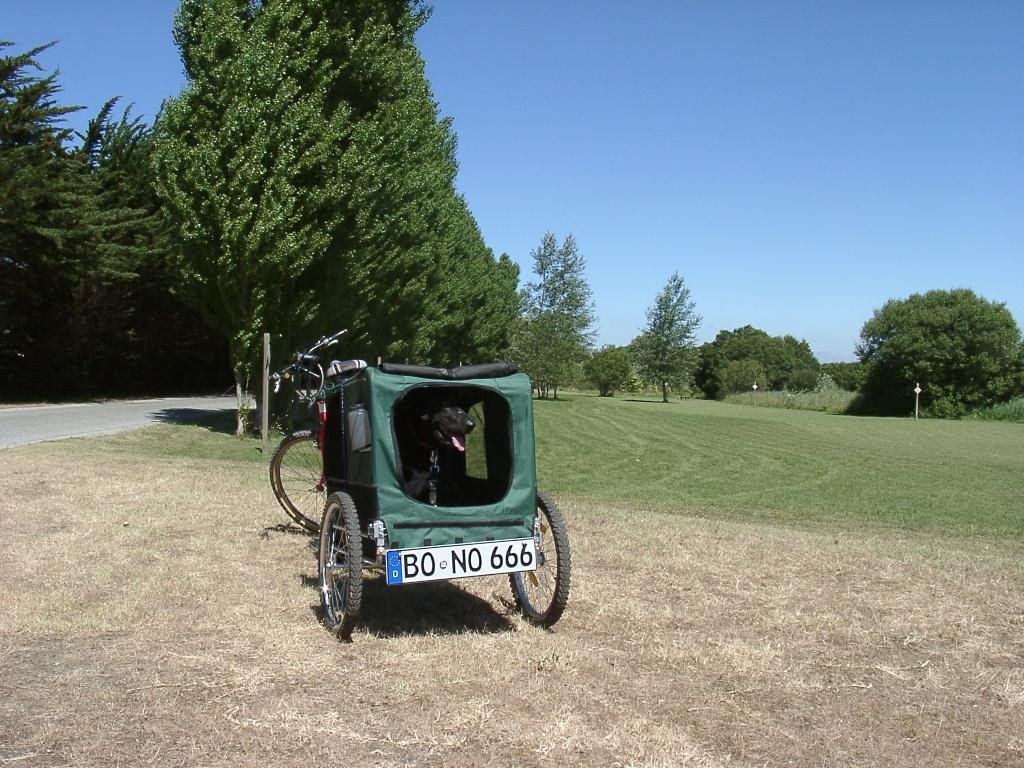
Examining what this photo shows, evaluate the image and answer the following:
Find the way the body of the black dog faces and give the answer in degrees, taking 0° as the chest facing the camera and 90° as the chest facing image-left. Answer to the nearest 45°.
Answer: approximately 315°

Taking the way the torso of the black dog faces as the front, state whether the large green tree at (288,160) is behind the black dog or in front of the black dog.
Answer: behind
